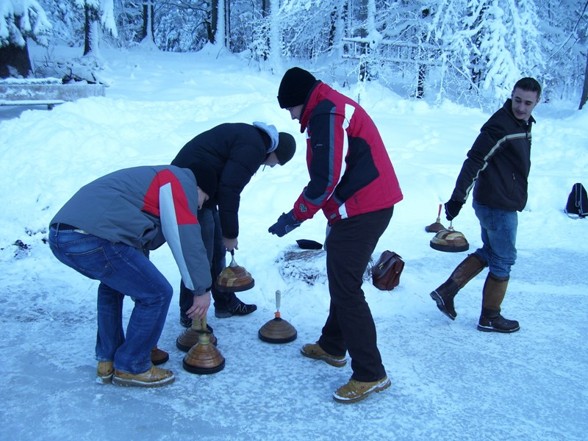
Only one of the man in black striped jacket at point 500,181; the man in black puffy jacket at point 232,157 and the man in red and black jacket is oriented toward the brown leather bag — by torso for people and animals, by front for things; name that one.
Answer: the man in black puffy jacket at point 232,157

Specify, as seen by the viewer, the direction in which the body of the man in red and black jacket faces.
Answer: to the viewer's left

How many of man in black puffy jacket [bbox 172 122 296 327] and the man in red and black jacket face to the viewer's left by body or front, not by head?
1

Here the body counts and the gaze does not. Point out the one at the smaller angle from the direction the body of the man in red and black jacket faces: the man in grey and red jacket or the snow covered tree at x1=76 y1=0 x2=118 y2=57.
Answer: the man in grey and red jacket

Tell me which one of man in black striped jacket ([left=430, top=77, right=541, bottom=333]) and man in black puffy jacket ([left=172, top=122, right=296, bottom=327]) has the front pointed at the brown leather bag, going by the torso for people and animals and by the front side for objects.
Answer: man in black puffy jacket ([left=172, top=122, right=296, bottom=327])

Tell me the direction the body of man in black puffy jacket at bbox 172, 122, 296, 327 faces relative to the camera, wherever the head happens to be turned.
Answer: to the viewer's right

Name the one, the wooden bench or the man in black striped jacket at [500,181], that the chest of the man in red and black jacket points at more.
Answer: the wooden bench

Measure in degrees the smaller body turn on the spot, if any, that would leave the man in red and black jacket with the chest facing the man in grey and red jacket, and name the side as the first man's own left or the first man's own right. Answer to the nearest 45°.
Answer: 0° — they already face them

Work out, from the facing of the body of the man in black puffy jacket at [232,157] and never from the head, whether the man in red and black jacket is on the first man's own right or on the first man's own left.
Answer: on the first man's own right

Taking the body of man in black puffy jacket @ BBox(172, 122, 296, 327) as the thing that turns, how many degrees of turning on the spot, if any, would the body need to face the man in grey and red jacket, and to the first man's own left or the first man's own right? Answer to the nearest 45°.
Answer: approximately 135° to the first man's own right

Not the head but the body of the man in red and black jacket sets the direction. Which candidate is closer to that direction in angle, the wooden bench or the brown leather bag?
the wooden bench
